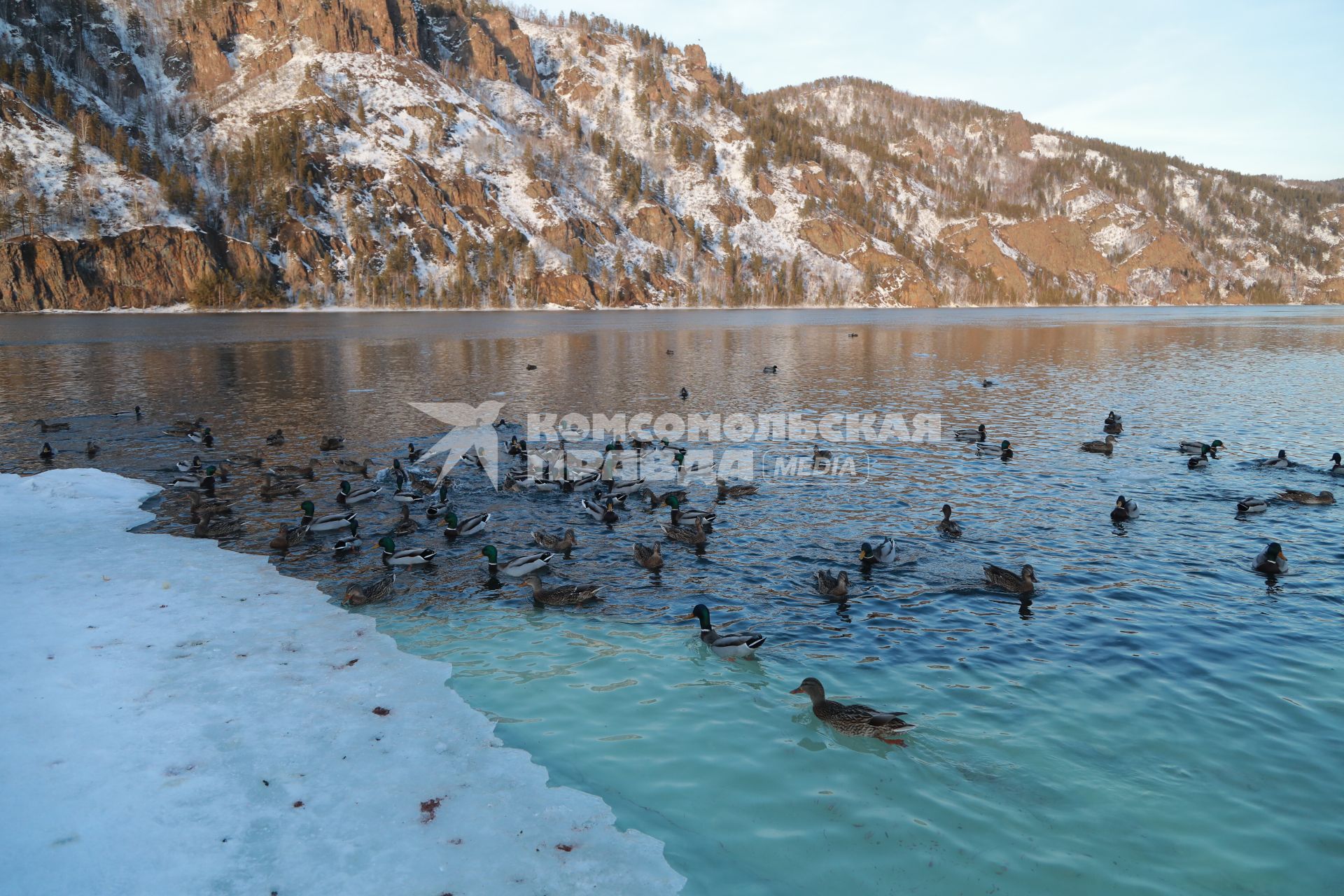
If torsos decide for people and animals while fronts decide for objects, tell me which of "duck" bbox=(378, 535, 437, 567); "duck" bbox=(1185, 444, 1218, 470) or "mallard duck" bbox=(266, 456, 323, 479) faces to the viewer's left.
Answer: "duck" bbox=(378, 535, 437, 567)

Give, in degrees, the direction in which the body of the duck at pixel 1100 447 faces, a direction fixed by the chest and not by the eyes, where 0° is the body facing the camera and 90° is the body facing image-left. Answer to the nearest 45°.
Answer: approximately 270°

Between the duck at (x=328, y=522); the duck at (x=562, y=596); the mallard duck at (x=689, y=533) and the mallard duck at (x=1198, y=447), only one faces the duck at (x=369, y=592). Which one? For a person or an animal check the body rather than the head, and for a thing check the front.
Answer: the duck at (x=562, y=596)

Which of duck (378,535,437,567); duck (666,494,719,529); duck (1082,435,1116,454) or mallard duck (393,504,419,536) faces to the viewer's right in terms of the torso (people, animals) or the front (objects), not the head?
duck (1082,435,1116,454)

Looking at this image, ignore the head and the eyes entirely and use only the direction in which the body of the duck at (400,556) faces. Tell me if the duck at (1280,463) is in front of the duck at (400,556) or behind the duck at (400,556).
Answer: behind

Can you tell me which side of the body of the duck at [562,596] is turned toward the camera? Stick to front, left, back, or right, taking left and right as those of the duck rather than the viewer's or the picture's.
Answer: left

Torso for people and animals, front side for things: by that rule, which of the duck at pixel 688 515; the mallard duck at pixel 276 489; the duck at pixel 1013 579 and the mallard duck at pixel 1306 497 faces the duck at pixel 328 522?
the duck at pixel 688 515
